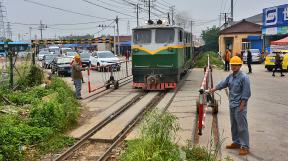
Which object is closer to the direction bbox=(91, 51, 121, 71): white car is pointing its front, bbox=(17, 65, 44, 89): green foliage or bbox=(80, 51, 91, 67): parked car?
the green foliage

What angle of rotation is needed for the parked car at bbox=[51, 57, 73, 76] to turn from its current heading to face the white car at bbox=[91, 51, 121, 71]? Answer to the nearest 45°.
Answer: approximately 90° to its left

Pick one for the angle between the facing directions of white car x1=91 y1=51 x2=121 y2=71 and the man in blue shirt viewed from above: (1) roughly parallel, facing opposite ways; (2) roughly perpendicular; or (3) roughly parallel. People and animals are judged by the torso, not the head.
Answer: roughly perpendicular

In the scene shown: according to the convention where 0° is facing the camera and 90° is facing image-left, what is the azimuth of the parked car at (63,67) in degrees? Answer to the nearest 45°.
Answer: approximately 315°

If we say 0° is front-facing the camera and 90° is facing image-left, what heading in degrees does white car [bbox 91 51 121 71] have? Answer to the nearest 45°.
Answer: approximately 315°
